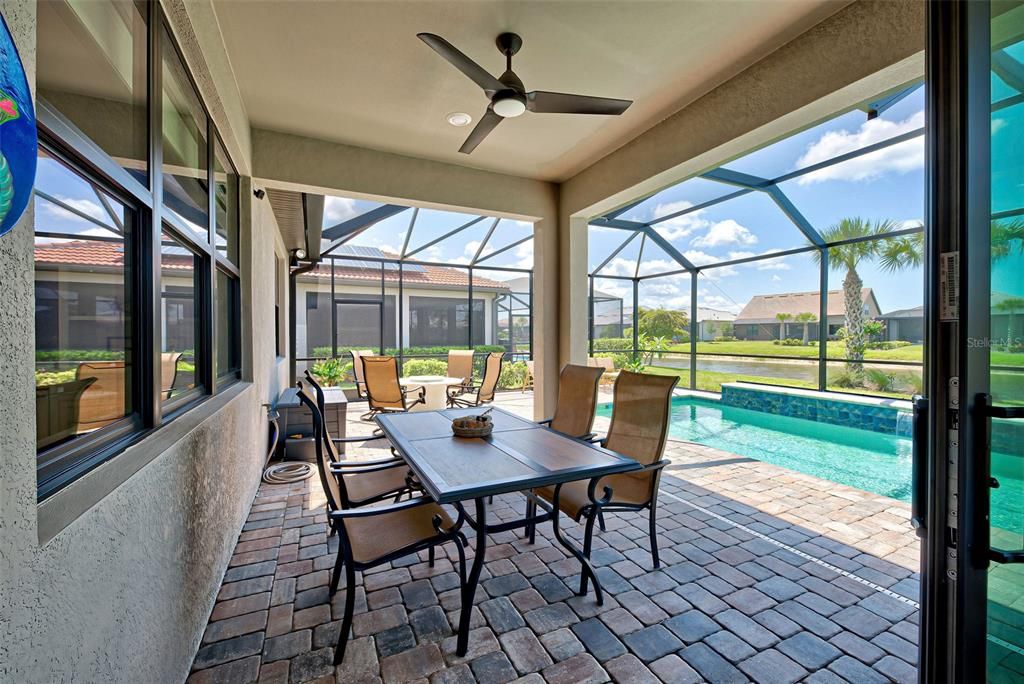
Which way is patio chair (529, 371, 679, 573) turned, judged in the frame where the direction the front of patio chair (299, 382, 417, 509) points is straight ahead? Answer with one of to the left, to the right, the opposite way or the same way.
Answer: the opposite way

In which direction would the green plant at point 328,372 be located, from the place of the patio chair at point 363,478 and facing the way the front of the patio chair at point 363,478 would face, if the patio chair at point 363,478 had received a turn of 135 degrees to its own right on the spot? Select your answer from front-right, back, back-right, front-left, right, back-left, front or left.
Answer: back-right

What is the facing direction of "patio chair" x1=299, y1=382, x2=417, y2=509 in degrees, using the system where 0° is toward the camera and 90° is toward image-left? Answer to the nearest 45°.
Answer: approximately 270°

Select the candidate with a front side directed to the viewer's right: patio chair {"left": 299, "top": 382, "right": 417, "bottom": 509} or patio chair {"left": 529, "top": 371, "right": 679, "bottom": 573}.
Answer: patio chair {"left": 299, "top": 382, "right": 417, "bottom": 509}

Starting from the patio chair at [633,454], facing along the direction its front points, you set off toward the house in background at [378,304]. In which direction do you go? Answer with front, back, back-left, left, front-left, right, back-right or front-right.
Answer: right

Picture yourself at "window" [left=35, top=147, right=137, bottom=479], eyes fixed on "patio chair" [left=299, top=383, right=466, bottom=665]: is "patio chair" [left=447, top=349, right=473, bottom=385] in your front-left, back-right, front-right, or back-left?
front-left

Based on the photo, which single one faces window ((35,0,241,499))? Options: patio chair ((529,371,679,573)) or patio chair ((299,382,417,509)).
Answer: patio chair ((529,371,679,573))

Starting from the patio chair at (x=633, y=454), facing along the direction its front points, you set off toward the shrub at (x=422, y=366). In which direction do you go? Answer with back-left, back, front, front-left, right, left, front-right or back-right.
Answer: right

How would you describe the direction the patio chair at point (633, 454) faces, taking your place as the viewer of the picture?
facing the viewer and to the left of the viewer

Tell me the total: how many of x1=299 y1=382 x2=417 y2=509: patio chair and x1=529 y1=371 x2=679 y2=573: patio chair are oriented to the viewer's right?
1

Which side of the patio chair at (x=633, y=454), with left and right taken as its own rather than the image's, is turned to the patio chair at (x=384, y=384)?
right

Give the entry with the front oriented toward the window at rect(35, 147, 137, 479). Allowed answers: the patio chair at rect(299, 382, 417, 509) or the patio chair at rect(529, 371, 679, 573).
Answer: the patio chair at rect(529, 371, 679, 573)

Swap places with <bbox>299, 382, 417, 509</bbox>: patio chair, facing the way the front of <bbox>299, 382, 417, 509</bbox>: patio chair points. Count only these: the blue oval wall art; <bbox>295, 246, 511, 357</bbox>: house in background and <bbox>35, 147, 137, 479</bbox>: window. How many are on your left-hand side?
1

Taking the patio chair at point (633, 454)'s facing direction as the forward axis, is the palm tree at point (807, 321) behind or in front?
behind

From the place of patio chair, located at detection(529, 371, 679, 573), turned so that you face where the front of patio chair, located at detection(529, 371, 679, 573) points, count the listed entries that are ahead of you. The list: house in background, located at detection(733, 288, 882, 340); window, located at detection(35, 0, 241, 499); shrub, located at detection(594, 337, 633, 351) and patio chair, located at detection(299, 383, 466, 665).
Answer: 2

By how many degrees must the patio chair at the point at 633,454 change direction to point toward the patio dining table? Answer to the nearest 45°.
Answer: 0° — it already faces it
